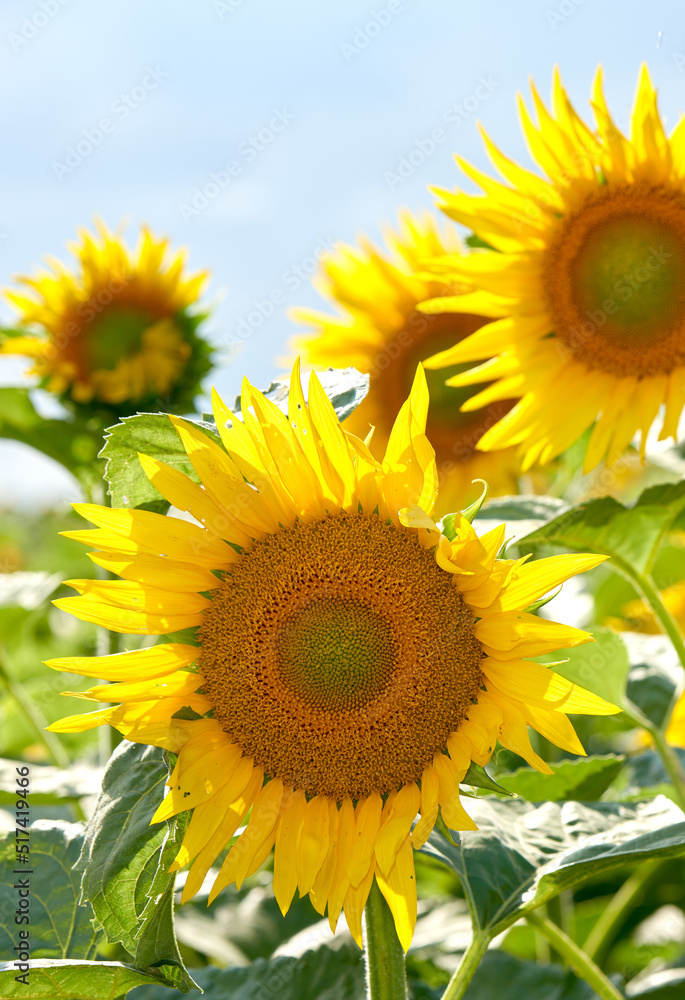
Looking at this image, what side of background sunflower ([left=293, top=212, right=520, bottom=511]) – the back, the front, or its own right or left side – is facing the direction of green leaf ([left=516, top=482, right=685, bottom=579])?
front

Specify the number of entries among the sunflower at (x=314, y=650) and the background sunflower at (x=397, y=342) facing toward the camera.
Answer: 2

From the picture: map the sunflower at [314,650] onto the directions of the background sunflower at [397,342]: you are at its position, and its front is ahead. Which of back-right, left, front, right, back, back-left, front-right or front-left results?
front

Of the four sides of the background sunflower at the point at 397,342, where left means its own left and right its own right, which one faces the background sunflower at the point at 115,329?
right

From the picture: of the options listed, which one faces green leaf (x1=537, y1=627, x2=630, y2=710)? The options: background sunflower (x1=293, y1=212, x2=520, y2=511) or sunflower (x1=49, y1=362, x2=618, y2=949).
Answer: the background sunflower

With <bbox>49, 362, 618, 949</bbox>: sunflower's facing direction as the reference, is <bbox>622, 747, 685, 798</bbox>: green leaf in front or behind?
behind

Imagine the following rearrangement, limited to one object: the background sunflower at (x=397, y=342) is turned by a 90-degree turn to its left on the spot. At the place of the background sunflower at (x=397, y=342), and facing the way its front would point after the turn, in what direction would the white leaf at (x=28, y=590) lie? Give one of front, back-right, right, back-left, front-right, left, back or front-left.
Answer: back

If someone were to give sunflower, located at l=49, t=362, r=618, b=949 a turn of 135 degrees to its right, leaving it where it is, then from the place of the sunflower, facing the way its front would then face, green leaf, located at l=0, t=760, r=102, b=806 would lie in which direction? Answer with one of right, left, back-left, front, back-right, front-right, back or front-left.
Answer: front

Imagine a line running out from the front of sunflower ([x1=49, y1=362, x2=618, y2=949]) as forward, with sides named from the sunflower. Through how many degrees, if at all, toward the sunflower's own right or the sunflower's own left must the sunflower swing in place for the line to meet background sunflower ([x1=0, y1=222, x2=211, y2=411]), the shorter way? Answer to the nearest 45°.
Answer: approximately 180°

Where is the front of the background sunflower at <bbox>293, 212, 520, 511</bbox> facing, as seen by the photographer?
facing the viewer
